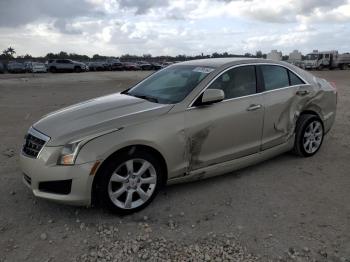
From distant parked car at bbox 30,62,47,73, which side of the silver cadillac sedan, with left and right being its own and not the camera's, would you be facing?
right

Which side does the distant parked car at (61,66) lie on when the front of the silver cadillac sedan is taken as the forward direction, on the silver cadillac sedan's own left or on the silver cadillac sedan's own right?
on the silver cadillac sedan's own right

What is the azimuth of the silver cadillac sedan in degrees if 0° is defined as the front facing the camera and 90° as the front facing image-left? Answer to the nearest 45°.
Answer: approximately 45°

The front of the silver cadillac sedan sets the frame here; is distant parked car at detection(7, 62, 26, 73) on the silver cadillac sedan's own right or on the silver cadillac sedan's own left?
on the silver cadillac sedan's own right

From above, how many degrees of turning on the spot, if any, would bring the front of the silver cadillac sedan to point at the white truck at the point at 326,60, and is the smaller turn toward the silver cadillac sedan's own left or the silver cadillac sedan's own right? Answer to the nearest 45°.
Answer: approximately 180°
